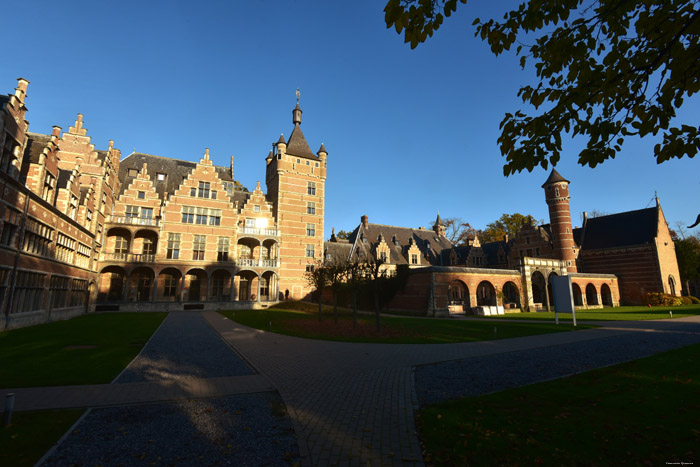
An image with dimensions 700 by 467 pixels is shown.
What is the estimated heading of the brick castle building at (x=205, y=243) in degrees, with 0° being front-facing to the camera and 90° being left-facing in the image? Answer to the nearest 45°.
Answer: approximately 0°

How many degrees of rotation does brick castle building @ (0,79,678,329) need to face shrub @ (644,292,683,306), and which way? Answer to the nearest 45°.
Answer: approximately 90° to its left

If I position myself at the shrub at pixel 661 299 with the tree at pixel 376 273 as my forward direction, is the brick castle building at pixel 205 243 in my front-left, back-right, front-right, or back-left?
front-right
